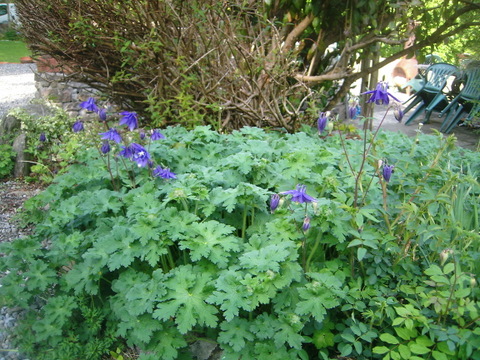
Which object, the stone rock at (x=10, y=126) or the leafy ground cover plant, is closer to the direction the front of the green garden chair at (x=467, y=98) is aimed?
the stone rock

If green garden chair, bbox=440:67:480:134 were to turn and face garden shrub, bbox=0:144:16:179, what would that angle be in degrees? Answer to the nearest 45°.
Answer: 0° — it already faces it

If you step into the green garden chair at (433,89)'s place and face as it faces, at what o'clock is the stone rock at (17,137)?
The stone rock is roughly at 12 o'clock from the green garden chair.

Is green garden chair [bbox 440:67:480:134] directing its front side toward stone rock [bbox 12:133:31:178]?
yes
